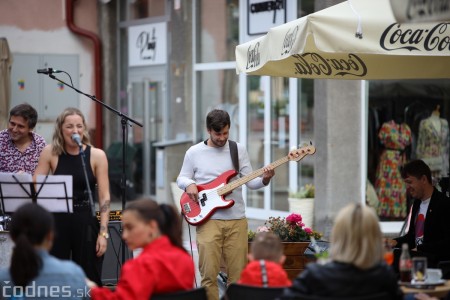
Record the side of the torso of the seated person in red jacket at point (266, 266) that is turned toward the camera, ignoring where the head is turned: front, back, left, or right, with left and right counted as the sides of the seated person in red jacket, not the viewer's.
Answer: back

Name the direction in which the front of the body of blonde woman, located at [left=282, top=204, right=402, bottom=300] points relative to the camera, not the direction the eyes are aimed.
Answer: away from the camera

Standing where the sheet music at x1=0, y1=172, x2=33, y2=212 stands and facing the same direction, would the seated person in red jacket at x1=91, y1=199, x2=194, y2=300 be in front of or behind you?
behind

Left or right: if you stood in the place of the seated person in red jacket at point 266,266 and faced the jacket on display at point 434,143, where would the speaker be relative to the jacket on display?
left

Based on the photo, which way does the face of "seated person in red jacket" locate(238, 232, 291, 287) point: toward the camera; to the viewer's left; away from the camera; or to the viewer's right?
away from the camera

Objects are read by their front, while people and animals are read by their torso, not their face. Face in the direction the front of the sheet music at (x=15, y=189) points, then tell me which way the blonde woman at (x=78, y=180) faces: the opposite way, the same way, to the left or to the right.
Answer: the opposite way

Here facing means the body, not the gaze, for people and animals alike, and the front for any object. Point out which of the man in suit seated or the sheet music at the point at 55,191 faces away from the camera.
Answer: the sheet music

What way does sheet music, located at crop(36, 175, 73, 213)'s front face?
away from the camera

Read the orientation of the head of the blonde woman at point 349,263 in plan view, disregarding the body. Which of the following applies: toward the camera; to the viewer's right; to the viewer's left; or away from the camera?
away from the camera
